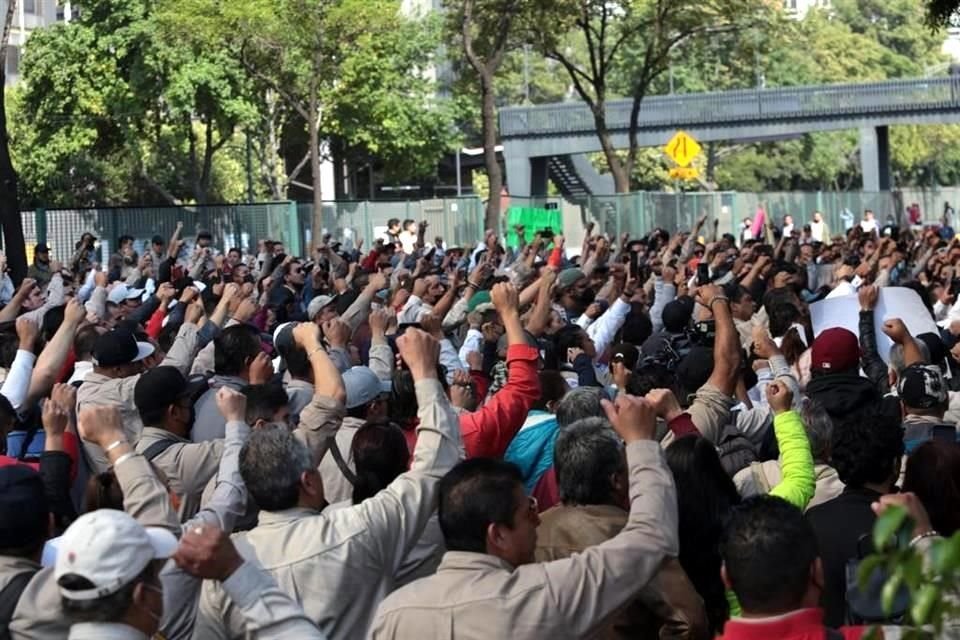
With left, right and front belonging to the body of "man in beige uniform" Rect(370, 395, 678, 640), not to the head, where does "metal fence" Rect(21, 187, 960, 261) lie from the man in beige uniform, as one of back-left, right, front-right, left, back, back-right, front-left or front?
front-left

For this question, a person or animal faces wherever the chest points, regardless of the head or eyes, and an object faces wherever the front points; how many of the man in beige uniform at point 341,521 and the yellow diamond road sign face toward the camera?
1

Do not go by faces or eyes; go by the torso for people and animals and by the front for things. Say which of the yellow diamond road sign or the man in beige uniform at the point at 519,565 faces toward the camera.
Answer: the yellow diamond road sign

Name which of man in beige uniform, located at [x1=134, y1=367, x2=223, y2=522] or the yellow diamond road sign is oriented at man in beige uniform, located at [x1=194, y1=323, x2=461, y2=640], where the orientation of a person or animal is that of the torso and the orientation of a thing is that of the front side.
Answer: the yellow diamond road sign

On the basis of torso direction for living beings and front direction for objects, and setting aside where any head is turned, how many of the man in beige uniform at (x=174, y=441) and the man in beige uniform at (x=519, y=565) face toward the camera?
0

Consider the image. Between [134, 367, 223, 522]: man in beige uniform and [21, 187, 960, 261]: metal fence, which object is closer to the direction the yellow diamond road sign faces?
the man in beige uniform

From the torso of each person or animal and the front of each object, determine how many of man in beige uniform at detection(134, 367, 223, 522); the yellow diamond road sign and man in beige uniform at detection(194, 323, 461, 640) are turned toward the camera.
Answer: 1

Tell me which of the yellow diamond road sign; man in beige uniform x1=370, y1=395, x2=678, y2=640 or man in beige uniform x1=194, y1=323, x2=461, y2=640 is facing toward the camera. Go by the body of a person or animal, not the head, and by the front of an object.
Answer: the yellow diamond road sign

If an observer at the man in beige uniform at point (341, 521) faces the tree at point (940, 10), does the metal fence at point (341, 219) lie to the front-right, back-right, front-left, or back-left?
front-left

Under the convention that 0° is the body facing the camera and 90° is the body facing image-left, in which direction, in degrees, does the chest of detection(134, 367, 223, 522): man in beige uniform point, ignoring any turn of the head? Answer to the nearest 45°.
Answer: approximately 225°

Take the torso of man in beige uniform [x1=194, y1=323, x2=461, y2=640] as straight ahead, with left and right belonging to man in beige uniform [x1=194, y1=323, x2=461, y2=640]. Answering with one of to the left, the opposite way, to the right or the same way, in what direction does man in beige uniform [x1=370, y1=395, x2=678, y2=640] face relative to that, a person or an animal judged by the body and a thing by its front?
the same way

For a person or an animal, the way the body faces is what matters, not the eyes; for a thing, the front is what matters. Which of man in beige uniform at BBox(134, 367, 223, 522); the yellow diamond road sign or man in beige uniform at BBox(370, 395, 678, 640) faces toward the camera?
the yellow diamond road sign

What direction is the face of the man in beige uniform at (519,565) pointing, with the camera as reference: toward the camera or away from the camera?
away from the camera

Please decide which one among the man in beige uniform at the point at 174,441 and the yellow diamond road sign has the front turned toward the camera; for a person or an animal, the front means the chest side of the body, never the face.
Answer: the yellow diamond road sign

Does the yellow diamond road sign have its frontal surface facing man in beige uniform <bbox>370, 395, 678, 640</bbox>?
yes

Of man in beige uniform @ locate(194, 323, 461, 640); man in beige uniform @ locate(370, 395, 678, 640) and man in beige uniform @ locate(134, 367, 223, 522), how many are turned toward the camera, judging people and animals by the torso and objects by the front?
0

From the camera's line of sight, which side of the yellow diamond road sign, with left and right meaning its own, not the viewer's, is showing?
front

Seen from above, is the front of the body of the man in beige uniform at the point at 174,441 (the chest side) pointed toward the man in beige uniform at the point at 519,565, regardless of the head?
no

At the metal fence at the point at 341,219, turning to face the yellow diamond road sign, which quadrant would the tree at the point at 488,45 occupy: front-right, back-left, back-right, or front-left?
front-right
